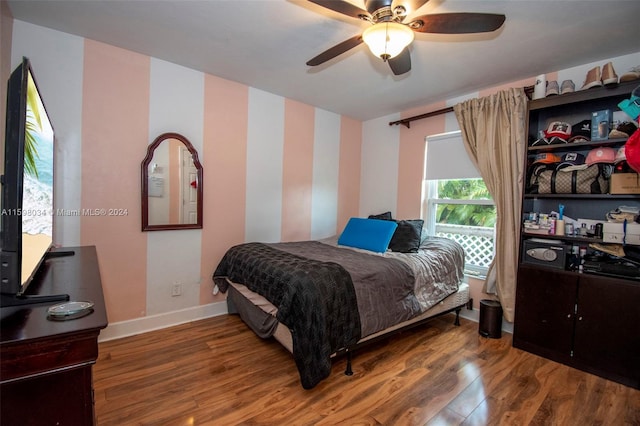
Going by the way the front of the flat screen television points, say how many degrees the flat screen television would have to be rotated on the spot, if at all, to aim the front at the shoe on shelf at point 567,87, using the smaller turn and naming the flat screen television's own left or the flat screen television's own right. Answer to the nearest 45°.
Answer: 0° — it already faces it

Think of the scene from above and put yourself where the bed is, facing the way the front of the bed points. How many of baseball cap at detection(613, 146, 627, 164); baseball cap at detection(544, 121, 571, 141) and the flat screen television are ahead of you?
1

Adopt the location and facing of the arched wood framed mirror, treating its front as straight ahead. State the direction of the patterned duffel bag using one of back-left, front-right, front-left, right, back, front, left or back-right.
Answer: front-left

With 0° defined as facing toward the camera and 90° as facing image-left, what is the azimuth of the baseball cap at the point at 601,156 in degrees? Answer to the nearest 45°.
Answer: approximately 45°

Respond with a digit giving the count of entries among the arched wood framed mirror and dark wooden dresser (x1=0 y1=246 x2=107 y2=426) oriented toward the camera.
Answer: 1

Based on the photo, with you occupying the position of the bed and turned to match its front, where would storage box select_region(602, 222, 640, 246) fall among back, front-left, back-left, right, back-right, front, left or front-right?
back-left

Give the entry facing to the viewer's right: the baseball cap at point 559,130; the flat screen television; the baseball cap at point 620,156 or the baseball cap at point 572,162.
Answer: the flat screen television

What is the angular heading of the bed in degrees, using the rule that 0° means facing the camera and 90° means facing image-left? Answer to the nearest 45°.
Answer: approximately 45°

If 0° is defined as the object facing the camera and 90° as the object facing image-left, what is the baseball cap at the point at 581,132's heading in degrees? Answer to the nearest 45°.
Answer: approximately 45°

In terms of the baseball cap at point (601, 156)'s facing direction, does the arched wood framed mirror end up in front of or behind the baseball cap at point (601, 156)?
in front
